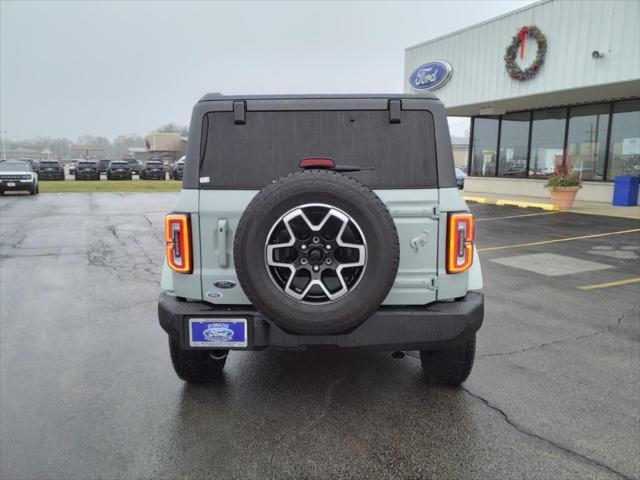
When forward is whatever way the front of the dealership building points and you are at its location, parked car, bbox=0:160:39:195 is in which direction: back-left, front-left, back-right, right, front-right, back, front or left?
front-right

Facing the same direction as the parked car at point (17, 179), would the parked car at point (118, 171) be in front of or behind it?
behind

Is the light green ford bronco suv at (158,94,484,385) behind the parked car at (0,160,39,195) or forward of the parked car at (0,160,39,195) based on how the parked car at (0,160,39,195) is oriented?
forward

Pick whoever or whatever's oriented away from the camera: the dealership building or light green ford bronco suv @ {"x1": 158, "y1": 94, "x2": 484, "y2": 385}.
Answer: the light green ford bronco suv

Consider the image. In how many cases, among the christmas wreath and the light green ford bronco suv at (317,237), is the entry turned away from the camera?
1

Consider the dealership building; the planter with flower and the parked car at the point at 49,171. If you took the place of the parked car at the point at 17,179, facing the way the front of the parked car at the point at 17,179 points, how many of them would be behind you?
1

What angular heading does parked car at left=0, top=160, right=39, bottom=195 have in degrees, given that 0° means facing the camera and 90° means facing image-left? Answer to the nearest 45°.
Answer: approximately 0°

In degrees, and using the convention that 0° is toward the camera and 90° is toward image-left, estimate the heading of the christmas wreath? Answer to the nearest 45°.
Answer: approximately 45°

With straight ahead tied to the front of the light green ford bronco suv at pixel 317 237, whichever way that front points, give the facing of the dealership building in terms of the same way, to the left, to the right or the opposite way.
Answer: to the left

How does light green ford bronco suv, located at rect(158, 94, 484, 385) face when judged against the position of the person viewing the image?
facing away from the viewer

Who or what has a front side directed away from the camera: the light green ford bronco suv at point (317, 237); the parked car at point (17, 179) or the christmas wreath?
the light green ford bronco suv
